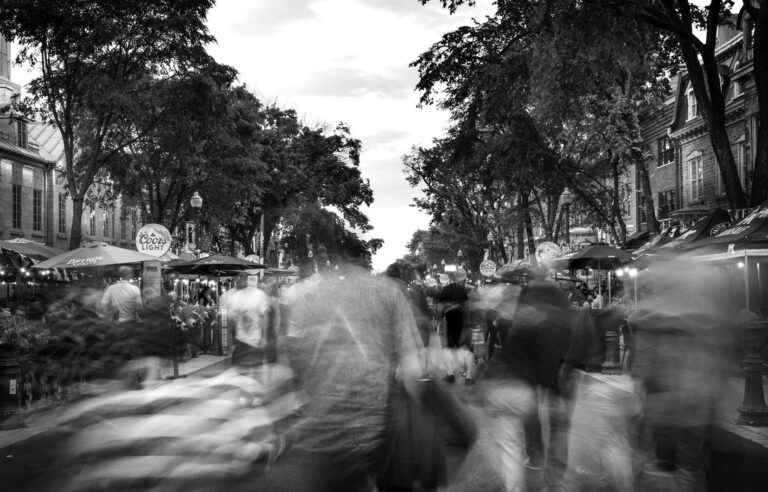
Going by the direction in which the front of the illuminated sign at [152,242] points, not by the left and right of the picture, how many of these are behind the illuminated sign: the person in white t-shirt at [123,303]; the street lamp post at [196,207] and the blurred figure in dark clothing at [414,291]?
1

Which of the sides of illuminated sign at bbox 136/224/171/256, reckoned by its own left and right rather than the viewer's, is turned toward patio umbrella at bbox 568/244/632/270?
left

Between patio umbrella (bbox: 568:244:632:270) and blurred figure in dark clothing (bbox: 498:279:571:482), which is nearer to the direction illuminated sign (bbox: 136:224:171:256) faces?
the blurred figure in dark clothing

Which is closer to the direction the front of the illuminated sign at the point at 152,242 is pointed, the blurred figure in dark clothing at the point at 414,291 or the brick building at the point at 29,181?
the blurred figure in dark clothing

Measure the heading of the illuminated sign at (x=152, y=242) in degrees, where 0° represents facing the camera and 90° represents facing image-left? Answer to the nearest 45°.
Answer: approximately 0°

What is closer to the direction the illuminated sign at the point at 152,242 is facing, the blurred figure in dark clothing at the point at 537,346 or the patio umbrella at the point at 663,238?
the blurred figure in dark clothing

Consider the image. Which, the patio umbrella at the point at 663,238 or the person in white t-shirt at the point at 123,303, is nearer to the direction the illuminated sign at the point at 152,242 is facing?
the person in white t-shirt

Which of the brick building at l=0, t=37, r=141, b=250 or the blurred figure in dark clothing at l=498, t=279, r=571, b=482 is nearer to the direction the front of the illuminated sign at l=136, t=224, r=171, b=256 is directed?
the blurred figure in dark clothing

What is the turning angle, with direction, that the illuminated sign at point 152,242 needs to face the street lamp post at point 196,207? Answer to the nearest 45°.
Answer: approximately 180°

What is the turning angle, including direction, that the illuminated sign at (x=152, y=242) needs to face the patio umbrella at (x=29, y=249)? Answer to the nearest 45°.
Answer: approximately 135° to its right

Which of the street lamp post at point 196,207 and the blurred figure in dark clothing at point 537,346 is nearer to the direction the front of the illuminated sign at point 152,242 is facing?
the blurred figure in dark clothing

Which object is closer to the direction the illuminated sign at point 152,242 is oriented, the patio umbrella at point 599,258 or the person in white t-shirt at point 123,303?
the person in white t-shirt

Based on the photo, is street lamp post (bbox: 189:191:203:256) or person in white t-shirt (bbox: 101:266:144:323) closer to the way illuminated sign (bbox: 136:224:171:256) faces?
the person in white t-shirt

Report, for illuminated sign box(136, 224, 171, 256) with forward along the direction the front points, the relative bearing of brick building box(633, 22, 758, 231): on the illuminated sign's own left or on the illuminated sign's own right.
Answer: on the illuminated sign's own left
